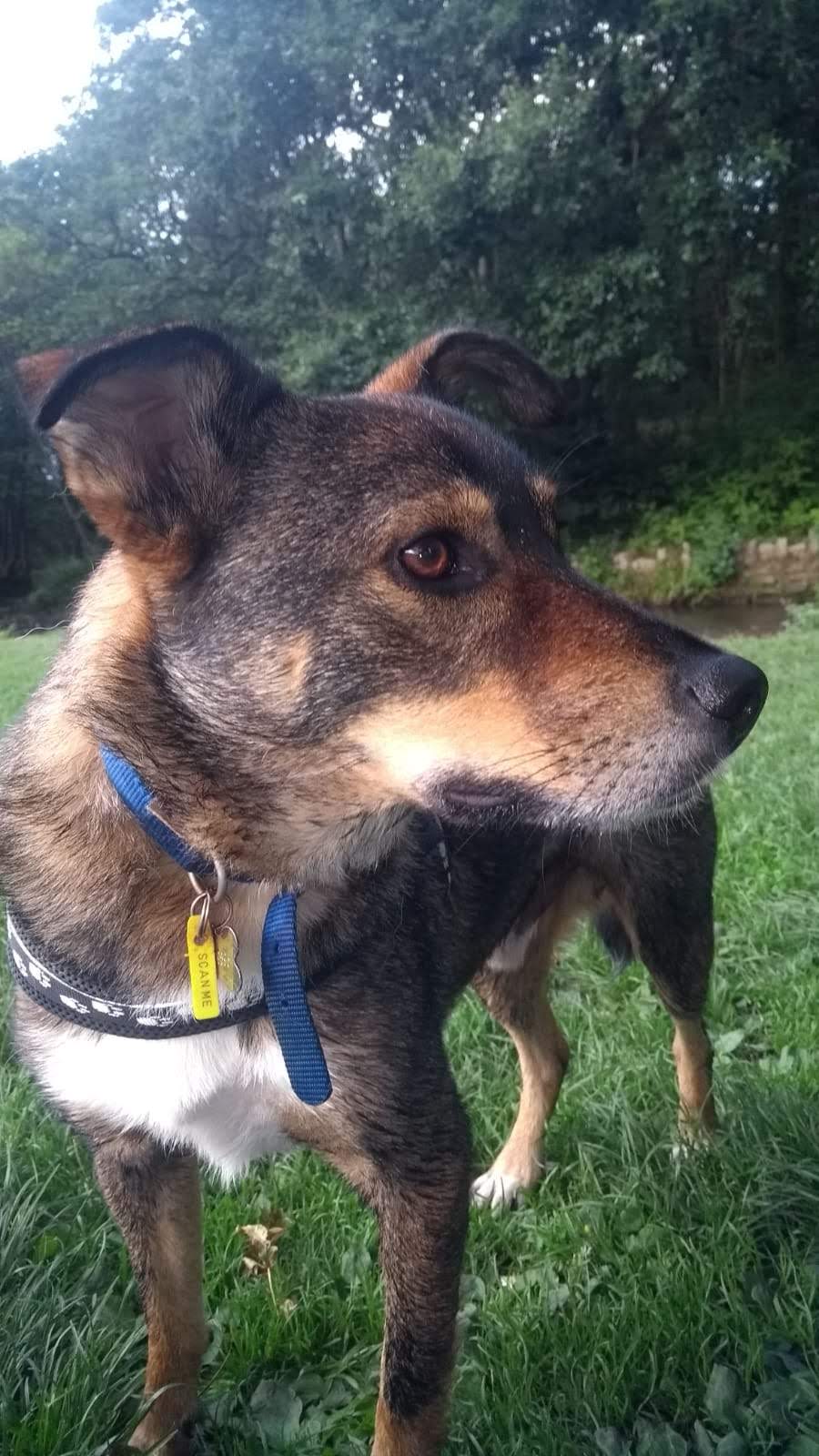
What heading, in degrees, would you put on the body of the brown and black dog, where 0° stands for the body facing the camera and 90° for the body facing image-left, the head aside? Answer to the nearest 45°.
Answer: approximately 45°

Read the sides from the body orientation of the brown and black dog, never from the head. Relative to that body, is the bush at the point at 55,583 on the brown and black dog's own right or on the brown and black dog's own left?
on the brown and black dog's own right
